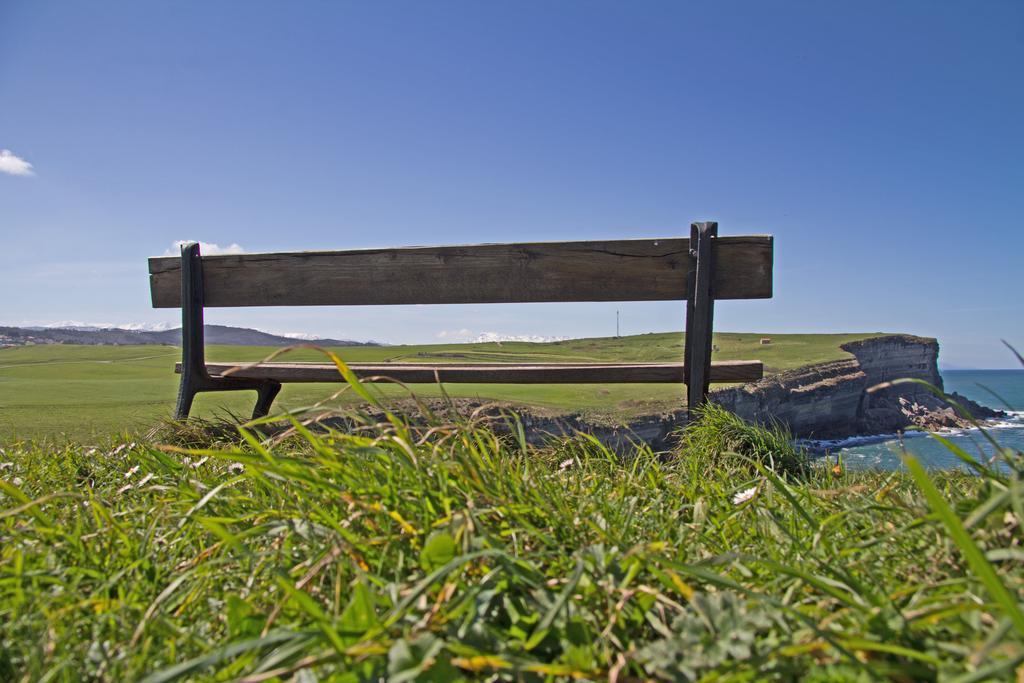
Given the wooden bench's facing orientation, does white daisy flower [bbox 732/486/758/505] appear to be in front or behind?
behind

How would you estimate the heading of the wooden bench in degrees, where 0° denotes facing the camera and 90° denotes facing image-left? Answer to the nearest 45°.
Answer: approximately 180°
